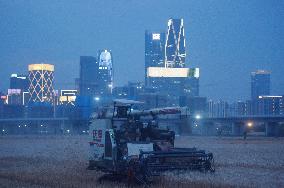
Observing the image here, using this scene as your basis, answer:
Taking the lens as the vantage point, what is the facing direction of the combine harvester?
facing the viewer and to the right of the viewer
